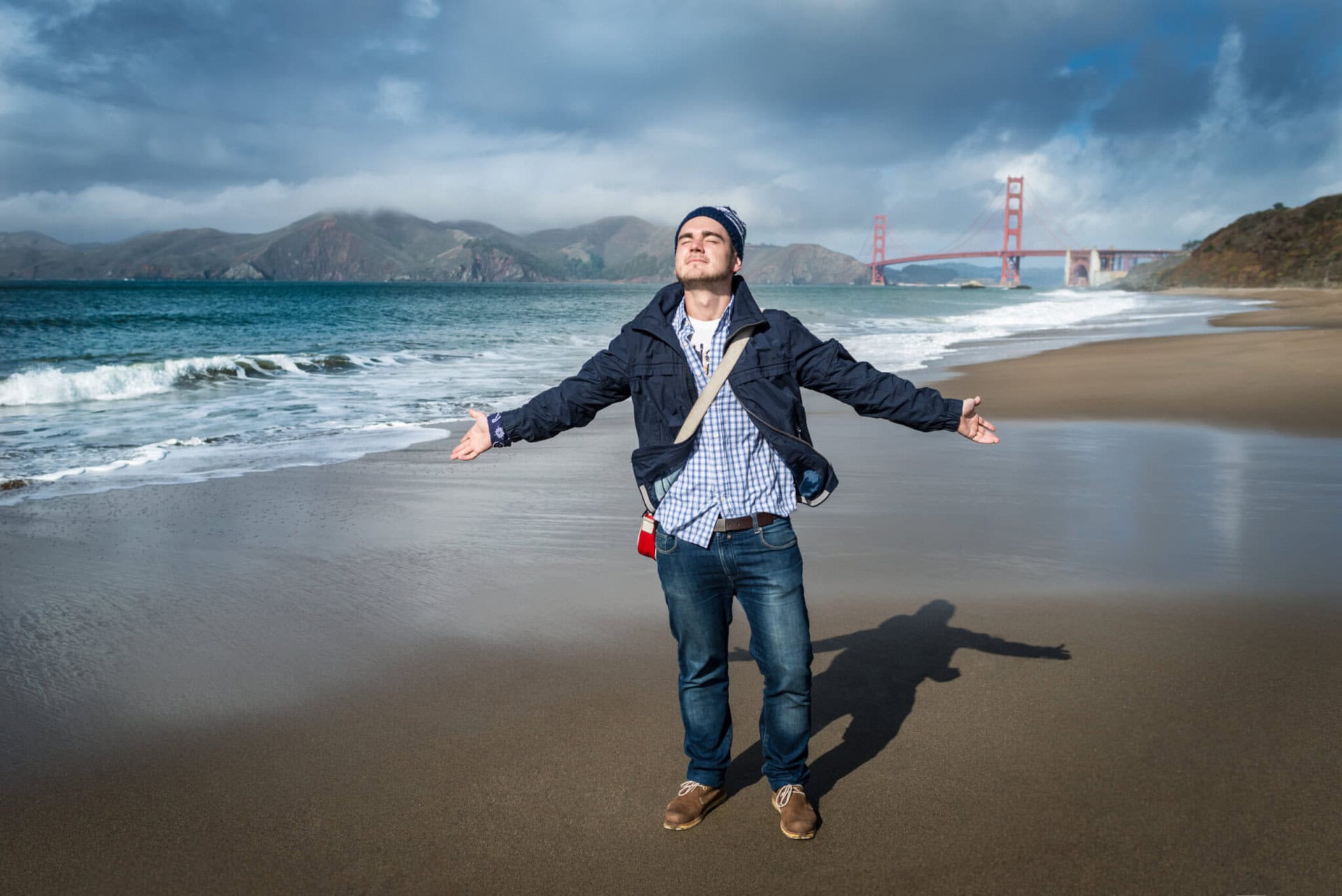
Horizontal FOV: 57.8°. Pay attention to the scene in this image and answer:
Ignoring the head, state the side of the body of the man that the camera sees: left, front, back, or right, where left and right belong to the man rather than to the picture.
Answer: front
